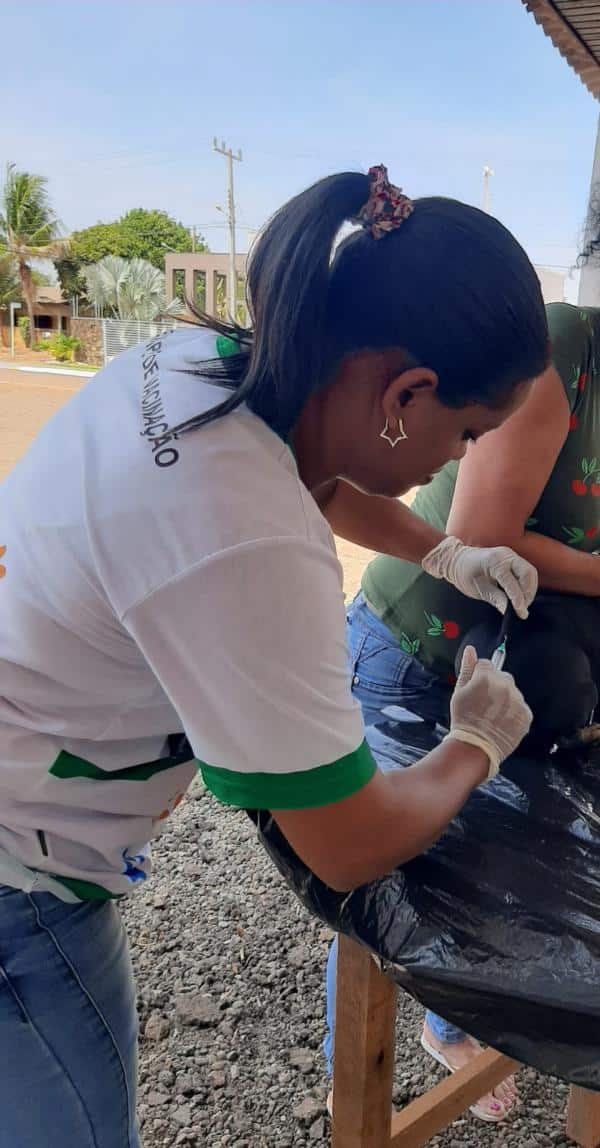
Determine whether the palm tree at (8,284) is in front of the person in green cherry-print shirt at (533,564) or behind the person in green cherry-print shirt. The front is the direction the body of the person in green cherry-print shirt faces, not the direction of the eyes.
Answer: behind

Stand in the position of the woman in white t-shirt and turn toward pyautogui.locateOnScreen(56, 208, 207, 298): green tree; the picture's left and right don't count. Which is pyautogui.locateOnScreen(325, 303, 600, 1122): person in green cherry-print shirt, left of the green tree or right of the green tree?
right

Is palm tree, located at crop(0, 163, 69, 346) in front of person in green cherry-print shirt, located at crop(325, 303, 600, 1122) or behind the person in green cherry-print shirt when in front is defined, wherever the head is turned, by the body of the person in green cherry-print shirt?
behind

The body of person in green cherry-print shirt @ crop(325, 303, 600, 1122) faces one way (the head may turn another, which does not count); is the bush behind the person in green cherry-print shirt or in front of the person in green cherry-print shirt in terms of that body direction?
behind

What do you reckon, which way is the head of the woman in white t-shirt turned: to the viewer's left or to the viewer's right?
to the viewer's right

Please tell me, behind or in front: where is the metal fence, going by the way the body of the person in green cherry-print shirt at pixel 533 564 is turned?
behind
